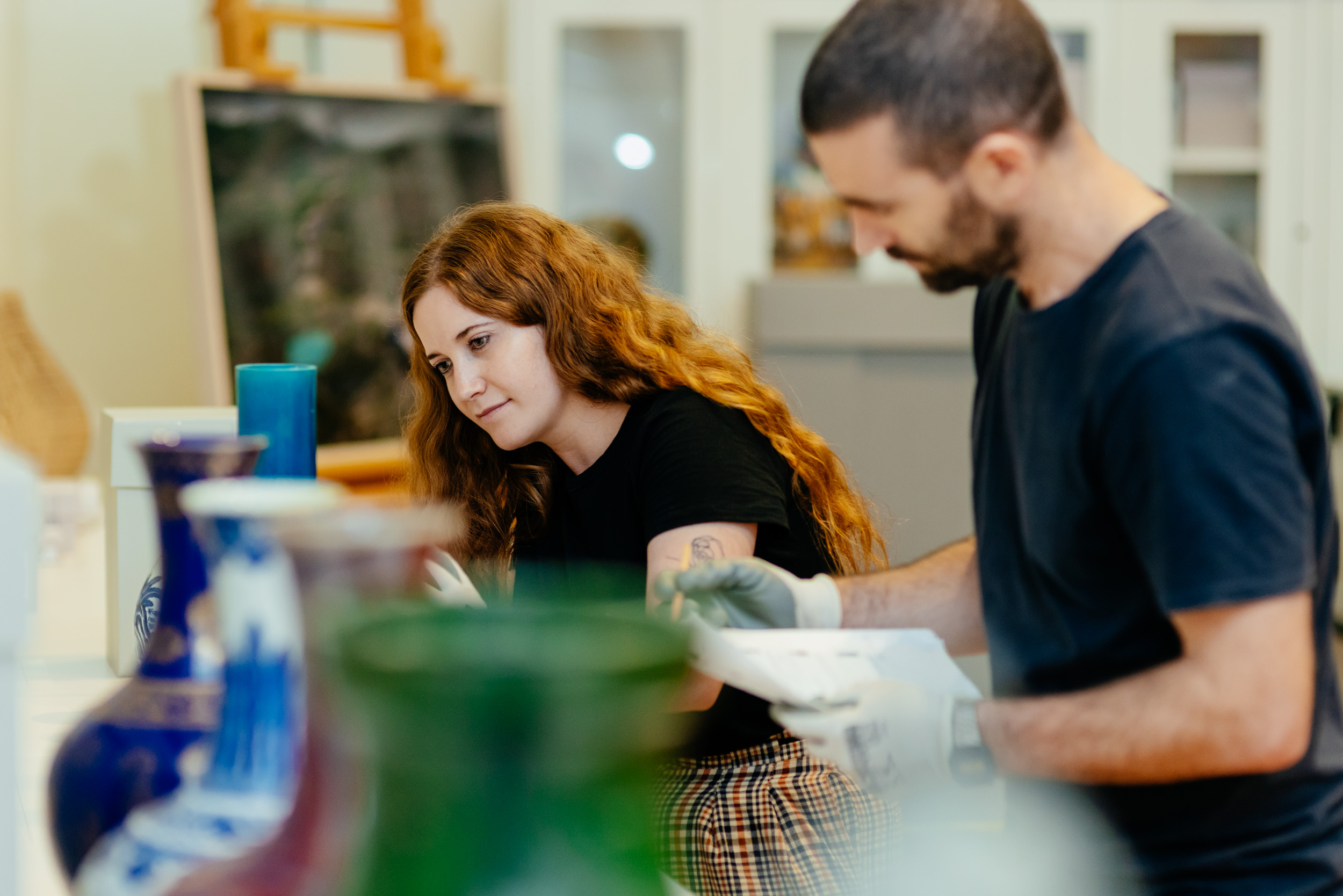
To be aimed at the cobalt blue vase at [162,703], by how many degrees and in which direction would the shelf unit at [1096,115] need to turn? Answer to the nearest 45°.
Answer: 0° — it already faces it

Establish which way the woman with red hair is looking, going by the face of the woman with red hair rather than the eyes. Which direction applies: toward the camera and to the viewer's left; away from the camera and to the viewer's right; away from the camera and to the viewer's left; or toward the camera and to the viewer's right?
toward the camera and to the viewer's left

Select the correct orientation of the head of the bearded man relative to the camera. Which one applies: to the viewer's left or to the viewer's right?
to the viewer's left

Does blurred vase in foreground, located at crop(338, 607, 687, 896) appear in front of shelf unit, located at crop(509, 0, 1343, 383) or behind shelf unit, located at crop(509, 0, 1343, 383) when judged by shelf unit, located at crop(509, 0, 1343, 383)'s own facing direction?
in front

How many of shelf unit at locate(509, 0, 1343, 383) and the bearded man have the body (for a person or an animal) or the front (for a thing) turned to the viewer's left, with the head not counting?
1

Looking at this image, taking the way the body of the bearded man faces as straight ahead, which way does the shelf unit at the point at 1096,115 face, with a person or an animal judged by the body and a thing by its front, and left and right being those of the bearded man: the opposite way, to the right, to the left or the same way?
to the left

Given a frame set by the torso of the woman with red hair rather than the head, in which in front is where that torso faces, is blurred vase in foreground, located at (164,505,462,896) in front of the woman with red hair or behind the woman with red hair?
in front

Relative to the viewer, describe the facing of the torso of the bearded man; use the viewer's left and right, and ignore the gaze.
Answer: facing to the left of the viewer

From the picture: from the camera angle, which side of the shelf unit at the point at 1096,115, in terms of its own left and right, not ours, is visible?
front

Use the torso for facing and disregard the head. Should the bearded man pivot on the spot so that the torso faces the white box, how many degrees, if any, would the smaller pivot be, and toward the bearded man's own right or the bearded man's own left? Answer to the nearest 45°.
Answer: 0° — they already face it
